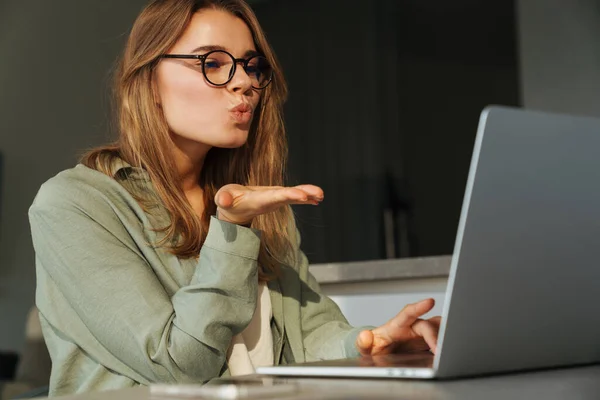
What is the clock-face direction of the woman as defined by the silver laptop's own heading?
The woman is roughly at 12 o'clock from the silver laptop.

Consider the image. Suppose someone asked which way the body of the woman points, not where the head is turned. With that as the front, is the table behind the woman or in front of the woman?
in front

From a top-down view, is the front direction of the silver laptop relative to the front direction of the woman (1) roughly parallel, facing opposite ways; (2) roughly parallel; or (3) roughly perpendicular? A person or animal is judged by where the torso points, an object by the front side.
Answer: roughly parallel, facing opposite ways

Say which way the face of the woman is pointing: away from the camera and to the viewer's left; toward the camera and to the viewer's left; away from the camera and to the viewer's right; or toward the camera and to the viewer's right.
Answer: toward the camera and to the viewer's right

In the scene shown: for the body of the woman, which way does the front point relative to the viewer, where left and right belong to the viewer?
facing the viewer and to the right of the viewer

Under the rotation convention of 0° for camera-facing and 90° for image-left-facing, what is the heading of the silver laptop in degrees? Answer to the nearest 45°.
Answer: approximately 135°

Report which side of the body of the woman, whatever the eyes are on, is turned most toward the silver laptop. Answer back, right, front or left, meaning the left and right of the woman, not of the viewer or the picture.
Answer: front
